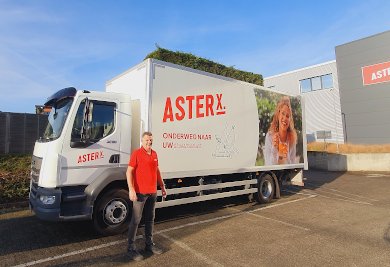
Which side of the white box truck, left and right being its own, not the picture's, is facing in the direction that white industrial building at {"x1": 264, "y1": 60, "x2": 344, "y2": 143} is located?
back

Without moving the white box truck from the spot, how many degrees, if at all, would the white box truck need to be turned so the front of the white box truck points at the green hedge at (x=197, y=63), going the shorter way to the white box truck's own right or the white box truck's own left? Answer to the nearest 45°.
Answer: approximately 135° to the white box truck's own right

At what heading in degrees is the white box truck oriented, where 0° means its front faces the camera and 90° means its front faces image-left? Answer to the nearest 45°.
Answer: approximately 45°

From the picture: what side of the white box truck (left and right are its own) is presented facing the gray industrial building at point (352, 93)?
back

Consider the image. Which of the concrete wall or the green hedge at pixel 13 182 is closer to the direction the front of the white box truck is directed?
the green hedge

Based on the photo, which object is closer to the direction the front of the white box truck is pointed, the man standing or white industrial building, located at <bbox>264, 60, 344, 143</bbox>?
the man standing

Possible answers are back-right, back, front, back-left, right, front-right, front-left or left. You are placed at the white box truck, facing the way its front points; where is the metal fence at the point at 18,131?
right
